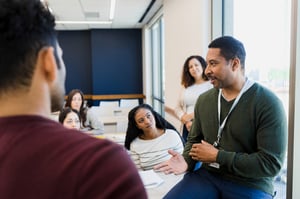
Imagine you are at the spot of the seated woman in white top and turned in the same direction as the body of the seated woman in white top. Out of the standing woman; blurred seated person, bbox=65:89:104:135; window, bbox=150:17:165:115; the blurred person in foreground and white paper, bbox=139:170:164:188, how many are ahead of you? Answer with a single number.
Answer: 2

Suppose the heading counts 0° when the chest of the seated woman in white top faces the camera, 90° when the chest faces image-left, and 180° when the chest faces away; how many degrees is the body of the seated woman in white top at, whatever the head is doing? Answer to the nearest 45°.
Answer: approximately 0°

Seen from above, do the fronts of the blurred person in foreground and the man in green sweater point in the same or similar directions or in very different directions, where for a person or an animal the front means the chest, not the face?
very different directions

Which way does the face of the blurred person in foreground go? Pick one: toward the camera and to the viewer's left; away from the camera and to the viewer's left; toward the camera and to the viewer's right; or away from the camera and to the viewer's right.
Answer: away from the camera and to the viewer's right

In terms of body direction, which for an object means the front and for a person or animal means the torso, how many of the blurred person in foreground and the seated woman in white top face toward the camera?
1

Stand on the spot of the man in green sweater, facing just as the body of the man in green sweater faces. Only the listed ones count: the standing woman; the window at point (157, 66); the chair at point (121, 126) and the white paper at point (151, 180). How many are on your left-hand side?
0

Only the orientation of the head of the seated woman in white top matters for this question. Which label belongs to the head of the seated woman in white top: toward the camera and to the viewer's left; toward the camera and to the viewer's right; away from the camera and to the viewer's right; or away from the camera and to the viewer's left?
toward the camera and to the viewer's right

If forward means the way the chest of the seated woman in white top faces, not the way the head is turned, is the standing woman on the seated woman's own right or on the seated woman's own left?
on the seated woman's own left

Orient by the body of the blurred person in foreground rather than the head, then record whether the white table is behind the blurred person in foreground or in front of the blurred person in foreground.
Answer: in front

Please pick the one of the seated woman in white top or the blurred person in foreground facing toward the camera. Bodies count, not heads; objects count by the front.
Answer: the seated woman in white top

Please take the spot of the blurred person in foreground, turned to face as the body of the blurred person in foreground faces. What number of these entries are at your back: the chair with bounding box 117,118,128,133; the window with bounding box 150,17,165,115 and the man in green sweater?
0

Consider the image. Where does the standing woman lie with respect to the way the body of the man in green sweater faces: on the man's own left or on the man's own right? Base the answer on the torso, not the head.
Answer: on the man's own right

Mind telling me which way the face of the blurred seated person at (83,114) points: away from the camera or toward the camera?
toward the camera

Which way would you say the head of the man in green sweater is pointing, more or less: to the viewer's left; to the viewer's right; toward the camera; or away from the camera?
to the viewer's left

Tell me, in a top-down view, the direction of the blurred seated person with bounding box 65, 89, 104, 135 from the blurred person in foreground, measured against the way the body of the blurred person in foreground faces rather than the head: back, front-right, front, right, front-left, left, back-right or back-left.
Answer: front-left

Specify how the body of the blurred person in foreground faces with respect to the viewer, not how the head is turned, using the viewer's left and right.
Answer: facing away from the viewer and to the right of the viewer

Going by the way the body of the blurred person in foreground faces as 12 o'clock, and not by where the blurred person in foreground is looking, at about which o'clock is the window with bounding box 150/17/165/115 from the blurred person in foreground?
The window is roughly at 11 o'clock from the blurred person in foreground.

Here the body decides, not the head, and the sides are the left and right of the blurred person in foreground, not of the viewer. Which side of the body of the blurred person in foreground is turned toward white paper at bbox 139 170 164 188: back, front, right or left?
front

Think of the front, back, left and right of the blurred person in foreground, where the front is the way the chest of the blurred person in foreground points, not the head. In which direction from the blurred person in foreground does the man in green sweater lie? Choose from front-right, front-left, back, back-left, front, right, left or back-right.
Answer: front

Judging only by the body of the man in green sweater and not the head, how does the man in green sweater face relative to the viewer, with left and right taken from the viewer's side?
facing the viewer and to the left of the viewer
